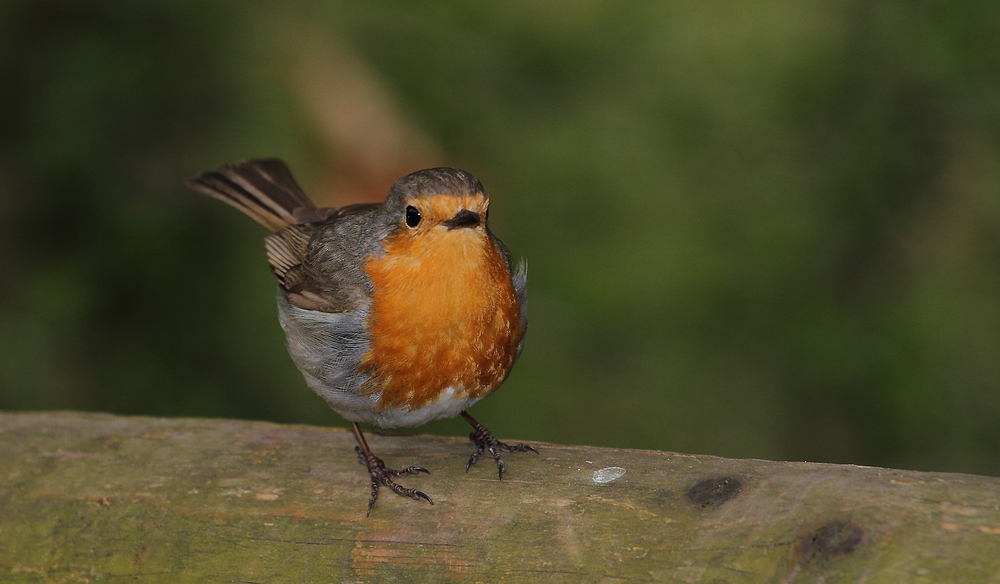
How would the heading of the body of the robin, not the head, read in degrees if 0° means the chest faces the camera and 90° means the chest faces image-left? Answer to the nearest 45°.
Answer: approximately 315°
